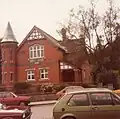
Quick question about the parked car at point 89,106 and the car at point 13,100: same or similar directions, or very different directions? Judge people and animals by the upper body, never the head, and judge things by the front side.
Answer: same or similar directions
